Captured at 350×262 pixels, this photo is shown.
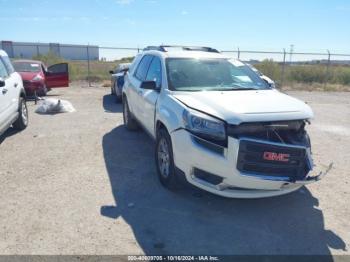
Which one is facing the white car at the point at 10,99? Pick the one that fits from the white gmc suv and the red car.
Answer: the red car

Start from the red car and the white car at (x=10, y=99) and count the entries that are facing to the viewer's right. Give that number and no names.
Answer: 0

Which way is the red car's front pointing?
toward the camera

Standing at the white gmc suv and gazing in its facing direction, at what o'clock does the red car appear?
The red car is roughly at 6 o'clock from the white gmc suv.

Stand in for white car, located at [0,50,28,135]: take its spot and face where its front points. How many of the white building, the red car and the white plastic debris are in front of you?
0

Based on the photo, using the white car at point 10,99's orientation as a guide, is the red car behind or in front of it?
behind

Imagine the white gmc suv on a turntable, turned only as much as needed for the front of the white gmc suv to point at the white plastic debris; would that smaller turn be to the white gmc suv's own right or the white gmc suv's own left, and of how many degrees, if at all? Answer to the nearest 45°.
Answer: approximately 180°

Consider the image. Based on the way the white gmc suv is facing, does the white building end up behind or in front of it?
behind

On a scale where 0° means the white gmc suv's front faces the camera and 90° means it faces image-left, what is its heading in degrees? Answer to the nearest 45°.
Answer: approximately 315°

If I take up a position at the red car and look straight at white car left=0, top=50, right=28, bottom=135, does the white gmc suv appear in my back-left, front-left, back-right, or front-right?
front-left

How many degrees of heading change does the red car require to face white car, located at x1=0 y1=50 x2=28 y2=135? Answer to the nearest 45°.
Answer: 0° — it already faces it

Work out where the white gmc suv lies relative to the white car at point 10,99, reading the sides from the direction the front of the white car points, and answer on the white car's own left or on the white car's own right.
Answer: on the white car's own left

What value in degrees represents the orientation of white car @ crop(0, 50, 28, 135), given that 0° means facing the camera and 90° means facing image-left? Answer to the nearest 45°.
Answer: approximately 45°

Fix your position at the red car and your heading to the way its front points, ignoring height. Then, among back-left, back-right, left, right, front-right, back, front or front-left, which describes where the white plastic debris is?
front
